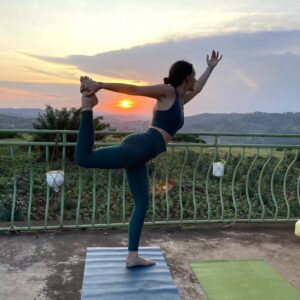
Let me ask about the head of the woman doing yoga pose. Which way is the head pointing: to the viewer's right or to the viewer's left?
to the viewer's right

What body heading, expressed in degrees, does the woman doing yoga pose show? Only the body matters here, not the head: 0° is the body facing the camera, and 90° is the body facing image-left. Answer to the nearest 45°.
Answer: approximately 270°
